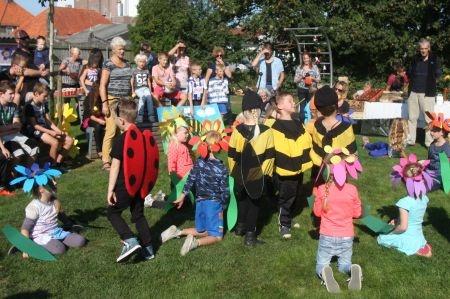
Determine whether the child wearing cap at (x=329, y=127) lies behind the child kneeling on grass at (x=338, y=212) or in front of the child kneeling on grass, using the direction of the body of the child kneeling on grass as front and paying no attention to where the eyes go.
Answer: in front

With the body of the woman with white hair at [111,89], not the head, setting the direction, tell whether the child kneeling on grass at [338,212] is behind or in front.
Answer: in front

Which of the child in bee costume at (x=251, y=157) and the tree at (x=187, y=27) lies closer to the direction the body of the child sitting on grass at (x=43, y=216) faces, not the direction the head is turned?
the child in bee costume

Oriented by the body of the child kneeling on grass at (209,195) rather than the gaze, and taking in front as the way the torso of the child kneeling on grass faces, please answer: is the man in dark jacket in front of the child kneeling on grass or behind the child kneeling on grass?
in front

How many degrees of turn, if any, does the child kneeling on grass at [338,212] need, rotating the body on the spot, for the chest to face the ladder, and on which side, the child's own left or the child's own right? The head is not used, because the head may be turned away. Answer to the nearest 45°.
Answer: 0° — they already face it

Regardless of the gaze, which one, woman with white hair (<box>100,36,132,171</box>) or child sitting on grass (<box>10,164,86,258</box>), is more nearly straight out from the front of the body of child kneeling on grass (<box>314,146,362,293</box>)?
the woman with white hair

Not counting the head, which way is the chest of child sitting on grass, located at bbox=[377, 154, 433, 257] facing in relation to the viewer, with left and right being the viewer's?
facing away from the viewer and to the left of the viewer

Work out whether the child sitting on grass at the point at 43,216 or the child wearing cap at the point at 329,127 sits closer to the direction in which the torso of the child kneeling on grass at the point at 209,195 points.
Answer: the child wearing cap

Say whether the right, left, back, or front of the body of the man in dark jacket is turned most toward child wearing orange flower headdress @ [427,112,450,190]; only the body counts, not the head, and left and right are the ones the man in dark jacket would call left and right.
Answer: front

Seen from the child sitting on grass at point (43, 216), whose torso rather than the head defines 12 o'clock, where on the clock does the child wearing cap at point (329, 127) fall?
The child wearing cap is roughly at 11 o'clock from the child sitting on grass.

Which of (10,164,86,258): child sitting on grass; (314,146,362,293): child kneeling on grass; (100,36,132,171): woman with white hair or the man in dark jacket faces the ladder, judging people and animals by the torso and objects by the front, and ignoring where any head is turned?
the child kneeling on grass

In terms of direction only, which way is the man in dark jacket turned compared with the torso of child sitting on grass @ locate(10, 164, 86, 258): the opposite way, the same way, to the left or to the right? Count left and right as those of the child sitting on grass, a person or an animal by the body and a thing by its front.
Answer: to the right

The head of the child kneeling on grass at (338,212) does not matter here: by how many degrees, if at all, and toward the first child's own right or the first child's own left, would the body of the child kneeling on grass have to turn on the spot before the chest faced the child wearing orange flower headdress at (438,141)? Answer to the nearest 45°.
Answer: approximately 45° to the first child's own right

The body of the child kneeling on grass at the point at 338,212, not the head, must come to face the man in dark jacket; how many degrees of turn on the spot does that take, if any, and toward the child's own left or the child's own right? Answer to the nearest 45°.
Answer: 0° — they already face them
